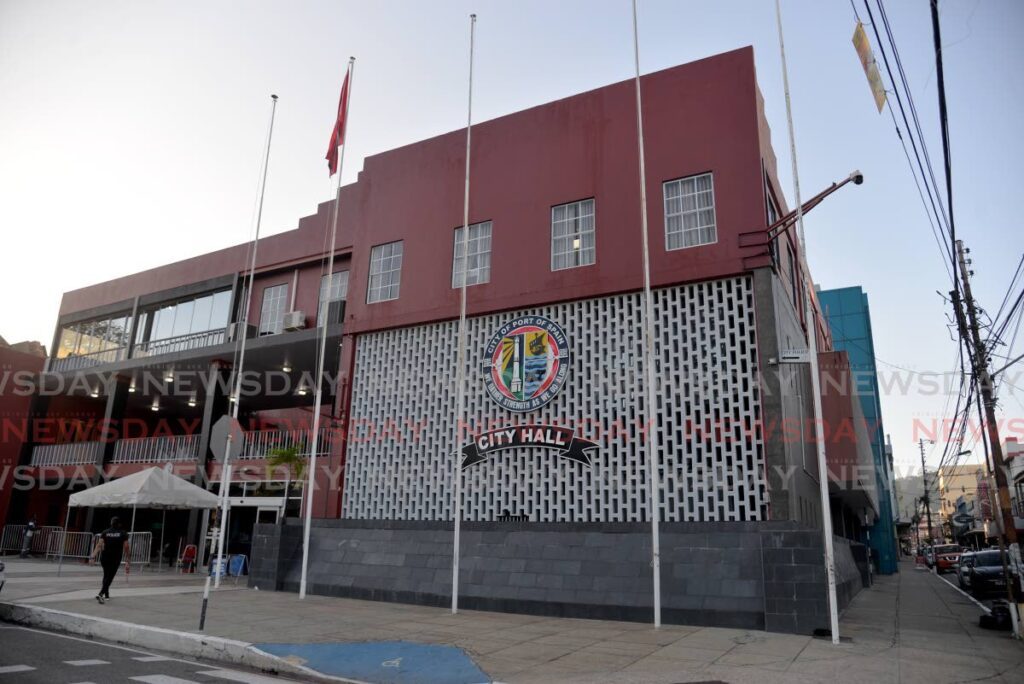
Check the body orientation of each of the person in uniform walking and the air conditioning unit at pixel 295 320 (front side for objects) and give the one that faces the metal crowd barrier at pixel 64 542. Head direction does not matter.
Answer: the person in uniform walking

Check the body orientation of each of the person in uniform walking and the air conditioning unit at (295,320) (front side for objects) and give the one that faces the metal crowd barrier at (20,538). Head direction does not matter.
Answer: the person in uniform walking

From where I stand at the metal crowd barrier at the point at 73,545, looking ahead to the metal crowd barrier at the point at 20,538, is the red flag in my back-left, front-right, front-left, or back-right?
back-left

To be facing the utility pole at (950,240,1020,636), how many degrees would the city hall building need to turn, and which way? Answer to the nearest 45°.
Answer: approximately 135° to its left

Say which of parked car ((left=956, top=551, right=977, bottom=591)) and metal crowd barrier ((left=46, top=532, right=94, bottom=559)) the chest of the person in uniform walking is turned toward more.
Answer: the metal crowd barrier

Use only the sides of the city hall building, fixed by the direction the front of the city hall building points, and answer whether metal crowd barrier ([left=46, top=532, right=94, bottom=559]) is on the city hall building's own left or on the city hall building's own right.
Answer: on the city hall building's own right

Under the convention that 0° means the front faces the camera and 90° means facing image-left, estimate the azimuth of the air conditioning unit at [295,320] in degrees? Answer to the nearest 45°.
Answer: approximately 45°

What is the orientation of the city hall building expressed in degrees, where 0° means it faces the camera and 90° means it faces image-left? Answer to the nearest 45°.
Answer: approximately 45°
